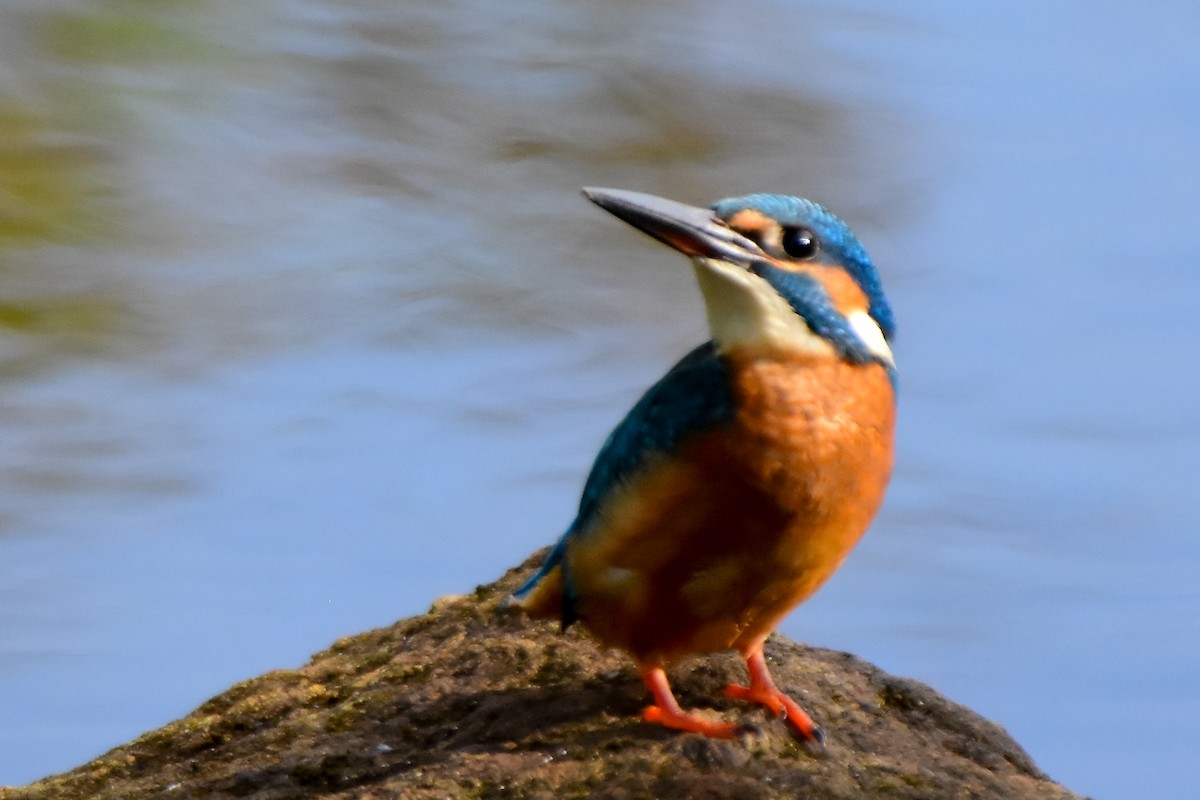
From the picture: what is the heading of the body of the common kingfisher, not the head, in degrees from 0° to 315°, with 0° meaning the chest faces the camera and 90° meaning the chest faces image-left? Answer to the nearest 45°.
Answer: approximately 315°
